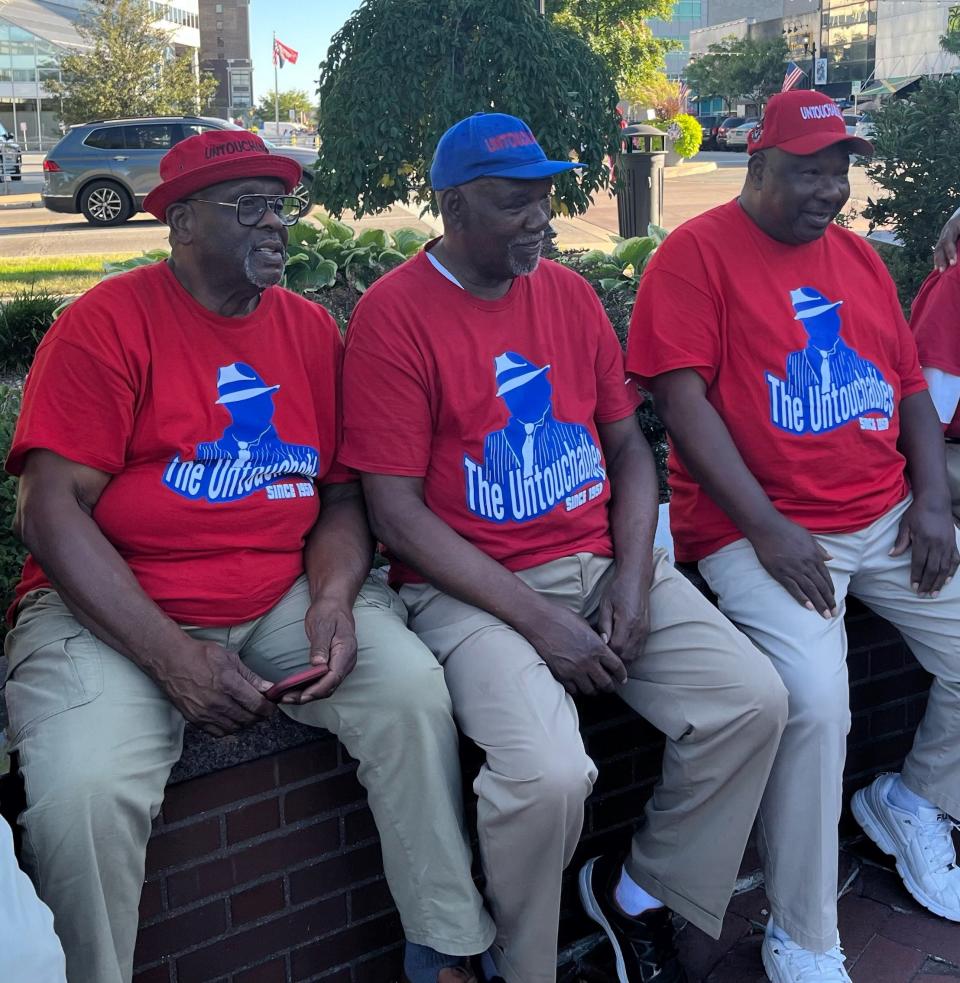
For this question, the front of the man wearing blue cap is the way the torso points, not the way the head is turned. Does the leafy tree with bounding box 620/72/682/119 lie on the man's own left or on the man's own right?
on the man's own left

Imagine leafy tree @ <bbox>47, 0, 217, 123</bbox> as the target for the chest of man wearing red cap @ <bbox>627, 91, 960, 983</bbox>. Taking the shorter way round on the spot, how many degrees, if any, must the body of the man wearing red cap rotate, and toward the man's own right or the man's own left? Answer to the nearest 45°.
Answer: approximately 180°

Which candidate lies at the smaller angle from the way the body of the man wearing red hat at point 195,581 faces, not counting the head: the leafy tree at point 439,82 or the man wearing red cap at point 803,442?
the man wearing red cap

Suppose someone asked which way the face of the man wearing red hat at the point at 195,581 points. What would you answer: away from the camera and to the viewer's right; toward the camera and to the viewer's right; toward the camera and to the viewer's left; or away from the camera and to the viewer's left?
toward the camera and to the viewer's right

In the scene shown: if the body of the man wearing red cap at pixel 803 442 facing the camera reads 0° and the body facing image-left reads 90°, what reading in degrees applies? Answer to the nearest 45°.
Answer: approximately 315°

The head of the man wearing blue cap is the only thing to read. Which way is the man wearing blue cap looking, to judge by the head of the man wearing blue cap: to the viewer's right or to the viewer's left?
to the viewer's right

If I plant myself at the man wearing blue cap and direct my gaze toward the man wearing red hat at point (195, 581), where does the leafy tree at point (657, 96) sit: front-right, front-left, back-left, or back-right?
back-right

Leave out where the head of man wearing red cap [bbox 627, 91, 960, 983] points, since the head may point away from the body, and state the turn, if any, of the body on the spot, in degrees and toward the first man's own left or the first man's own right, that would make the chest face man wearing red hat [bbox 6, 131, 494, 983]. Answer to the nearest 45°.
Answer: approximately 90° to the first man's own right

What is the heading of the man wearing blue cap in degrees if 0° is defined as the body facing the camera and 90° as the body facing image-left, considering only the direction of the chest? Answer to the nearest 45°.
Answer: approximately 315°

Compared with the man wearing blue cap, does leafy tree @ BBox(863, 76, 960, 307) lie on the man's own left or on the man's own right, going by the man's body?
on the man's own left

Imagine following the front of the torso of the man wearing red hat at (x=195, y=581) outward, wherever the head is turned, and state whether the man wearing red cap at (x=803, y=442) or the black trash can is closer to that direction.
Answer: the man wearing red cap
